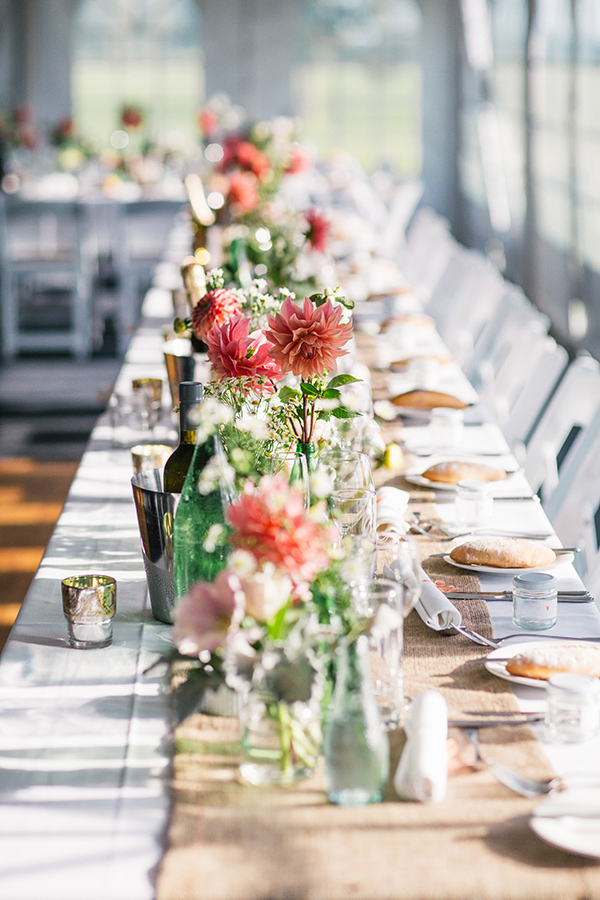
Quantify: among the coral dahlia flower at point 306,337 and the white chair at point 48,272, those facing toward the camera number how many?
1

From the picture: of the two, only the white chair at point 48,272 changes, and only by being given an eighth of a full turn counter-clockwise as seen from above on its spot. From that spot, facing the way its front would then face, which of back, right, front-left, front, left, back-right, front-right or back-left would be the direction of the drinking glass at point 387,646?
back-left

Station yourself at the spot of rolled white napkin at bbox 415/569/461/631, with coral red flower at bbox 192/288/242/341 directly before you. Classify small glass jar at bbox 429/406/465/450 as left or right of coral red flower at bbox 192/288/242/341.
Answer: right

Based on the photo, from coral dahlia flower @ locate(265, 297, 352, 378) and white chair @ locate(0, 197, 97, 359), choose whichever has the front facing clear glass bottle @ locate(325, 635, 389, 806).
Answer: the coral dahlia flower

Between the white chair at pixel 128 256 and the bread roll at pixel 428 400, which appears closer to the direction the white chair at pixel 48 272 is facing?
the white chair

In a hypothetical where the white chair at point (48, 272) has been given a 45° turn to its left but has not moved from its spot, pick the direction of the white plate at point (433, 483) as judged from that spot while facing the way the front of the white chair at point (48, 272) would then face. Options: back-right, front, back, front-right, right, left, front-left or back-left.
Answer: back-left

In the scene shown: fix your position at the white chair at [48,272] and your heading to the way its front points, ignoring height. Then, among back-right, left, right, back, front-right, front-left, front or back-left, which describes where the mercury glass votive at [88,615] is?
back

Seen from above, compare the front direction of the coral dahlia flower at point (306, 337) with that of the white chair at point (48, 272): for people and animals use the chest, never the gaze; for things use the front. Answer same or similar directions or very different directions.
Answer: very different directions

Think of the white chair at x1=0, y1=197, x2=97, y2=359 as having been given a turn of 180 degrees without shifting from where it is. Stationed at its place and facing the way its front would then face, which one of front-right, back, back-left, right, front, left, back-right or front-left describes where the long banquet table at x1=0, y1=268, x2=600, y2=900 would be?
front

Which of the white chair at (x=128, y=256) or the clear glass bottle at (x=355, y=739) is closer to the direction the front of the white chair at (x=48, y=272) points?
the white chair

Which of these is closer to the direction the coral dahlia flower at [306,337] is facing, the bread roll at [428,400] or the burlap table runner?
the burlap table runner

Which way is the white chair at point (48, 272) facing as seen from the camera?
away from the camera

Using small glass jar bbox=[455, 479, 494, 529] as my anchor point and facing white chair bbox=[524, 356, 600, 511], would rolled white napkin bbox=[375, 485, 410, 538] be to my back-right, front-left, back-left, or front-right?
back-left
